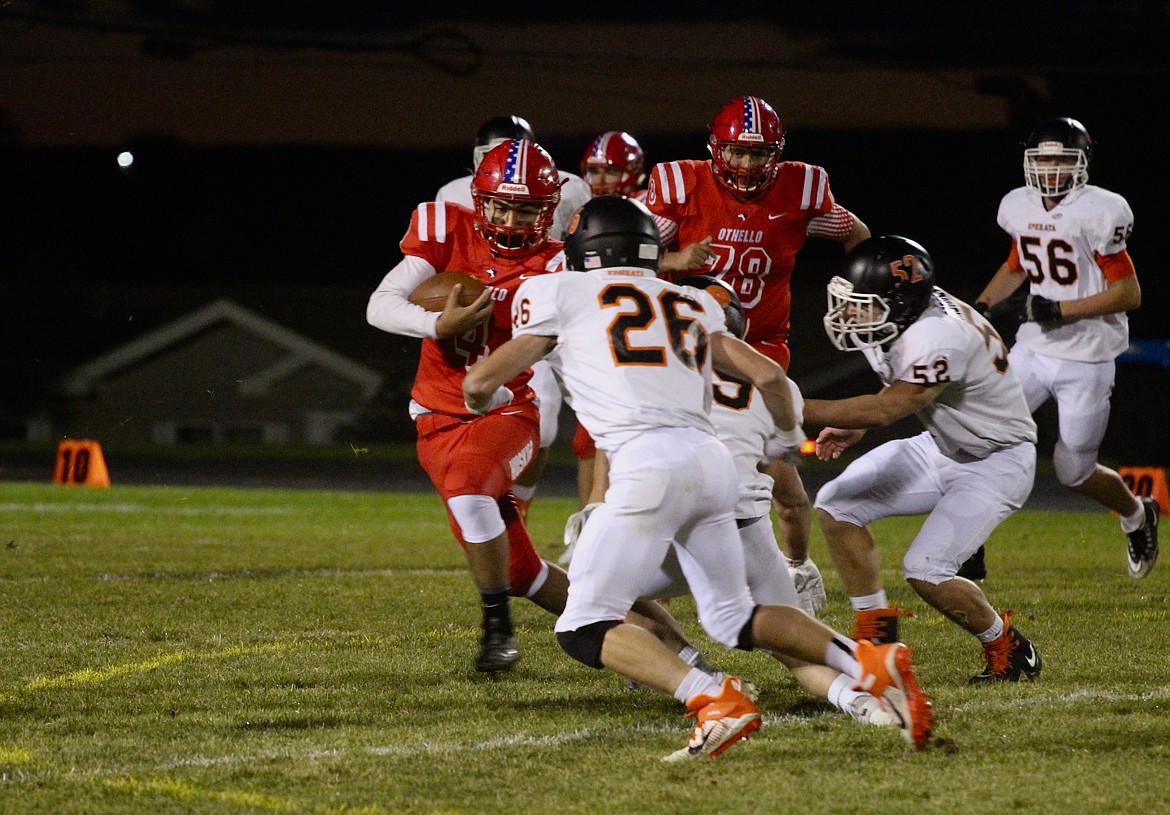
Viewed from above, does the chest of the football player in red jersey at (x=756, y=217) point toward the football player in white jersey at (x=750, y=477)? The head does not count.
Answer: yes

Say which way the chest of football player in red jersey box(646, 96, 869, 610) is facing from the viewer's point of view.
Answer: toward the camera

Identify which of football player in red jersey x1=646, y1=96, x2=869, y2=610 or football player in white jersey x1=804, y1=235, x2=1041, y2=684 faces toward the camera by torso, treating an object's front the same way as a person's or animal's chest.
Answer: the football player in red jersey

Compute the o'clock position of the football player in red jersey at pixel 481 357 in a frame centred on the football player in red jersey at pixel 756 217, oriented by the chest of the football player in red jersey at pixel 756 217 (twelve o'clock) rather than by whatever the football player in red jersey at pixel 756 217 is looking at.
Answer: the football player in red jersey at pixel 481 357 is roughly at 1 o'clock from the football player in red jersey at pixel 756 217.

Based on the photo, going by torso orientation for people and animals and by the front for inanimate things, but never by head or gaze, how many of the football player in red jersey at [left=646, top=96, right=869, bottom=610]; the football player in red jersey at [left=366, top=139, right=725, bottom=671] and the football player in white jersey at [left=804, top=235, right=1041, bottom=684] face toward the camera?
2

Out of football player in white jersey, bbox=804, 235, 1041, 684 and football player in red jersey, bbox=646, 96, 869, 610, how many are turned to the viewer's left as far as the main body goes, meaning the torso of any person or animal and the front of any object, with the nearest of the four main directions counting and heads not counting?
1

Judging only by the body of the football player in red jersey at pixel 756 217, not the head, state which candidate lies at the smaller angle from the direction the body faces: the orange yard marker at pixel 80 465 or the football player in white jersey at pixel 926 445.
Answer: the football player in white jersey

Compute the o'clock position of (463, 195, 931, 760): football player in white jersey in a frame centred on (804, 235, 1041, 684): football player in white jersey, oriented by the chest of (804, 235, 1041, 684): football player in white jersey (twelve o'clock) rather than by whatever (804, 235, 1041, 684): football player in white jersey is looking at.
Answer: (463, 195, 931, 760): football player in white jersey is roughly at 10 o'clock from (804, 235, 1041, 684): football player in white jersey.

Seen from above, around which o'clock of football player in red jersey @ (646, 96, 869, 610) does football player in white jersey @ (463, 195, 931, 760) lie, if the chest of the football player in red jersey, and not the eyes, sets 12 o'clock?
The football player in white jersey is roughly at 12 o'clock from the football player in red jersey.

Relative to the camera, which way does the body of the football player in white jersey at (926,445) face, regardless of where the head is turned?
to the viewer's left

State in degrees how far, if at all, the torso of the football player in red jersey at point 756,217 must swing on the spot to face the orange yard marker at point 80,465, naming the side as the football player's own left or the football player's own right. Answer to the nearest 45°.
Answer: approximately 135° to the football player's own right

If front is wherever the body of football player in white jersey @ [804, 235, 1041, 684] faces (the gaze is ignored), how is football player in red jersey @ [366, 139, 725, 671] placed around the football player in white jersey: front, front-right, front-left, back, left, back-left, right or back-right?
front

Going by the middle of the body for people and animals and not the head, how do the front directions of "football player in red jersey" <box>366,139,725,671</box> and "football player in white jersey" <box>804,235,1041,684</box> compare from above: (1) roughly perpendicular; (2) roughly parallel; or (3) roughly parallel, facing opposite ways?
roughly perpendicular

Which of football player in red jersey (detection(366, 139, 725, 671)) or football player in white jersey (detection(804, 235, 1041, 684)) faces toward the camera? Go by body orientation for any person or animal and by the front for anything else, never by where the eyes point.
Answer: the football player in red jersey

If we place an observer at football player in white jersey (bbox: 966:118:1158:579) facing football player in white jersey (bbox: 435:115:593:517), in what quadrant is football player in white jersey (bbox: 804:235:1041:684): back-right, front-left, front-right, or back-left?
front-left

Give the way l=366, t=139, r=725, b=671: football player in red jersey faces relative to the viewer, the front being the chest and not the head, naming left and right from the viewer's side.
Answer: facing the viewer
